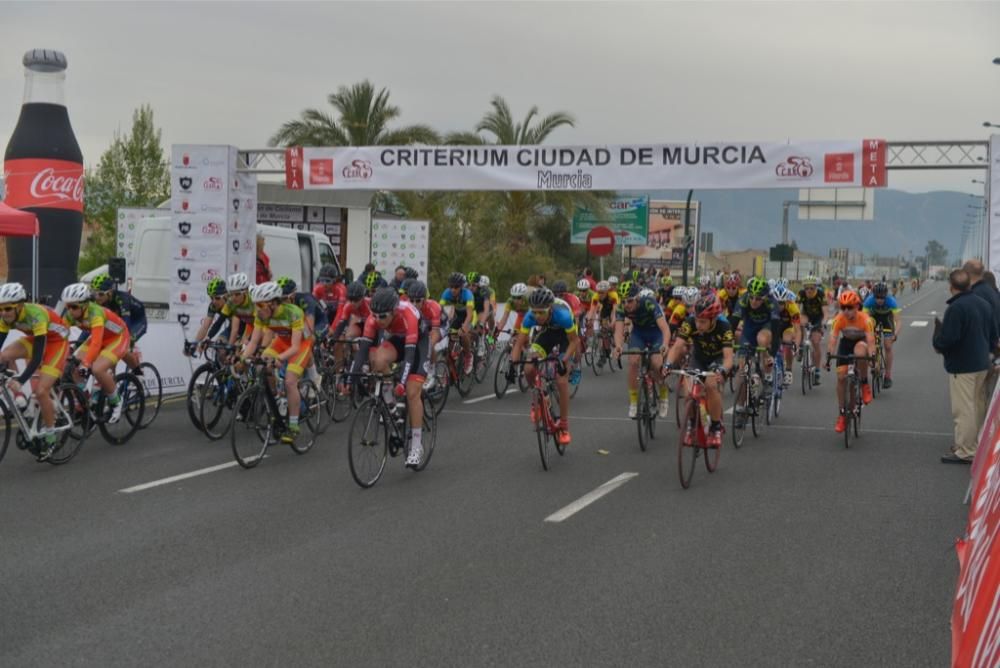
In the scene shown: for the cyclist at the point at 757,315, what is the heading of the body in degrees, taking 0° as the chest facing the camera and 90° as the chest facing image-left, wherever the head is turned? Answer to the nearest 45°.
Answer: approximately 0°

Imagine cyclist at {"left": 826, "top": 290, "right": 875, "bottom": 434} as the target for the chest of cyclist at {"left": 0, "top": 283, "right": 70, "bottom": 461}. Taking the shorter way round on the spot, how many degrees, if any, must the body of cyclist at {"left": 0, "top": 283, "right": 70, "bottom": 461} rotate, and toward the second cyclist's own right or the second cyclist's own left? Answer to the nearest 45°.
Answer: approximately 135° to the second cyclist's own left

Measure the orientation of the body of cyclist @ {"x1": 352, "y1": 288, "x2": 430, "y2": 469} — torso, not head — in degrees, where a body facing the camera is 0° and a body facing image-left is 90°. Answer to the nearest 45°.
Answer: approximately 45°

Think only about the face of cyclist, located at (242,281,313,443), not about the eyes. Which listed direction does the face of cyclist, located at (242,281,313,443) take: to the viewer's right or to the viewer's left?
to the viewer's left

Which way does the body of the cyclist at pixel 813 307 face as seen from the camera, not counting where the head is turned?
toward the camera

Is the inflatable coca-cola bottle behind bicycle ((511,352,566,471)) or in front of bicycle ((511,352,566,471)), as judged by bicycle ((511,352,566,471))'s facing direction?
behind

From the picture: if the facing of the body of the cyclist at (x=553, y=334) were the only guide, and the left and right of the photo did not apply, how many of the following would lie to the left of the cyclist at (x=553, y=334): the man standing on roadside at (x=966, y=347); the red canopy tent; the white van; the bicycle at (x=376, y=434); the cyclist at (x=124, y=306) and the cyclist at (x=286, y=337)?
1

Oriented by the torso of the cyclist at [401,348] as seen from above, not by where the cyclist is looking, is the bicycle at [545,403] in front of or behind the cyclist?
behind

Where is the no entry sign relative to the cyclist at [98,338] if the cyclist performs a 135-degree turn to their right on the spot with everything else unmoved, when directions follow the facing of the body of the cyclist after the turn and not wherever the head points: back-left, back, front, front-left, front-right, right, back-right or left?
front-right

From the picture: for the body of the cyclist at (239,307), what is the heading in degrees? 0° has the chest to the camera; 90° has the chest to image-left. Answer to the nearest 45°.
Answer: approximately 45°

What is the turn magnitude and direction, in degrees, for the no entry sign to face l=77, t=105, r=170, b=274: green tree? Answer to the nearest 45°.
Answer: approximately 90° to its right

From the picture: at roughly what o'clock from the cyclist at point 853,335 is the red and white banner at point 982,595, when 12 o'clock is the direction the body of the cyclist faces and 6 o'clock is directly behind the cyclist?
The red and white banner is roughly at 12 o'clock from the cyclist.

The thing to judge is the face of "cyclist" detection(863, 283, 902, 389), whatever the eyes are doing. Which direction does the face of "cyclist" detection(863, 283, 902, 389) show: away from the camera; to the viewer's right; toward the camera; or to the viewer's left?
toward the camera

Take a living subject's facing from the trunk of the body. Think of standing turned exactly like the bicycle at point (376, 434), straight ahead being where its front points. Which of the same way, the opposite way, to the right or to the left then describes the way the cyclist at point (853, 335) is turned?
the same way

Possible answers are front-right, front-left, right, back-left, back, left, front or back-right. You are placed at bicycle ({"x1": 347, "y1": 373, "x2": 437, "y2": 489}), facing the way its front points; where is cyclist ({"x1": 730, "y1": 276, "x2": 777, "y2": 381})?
back

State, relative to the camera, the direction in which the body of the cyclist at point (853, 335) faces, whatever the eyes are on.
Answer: toward the camera

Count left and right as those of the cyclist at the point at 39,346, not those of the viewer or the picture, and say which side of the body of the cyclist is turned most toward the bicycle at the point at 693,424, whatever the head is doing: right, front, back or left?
left

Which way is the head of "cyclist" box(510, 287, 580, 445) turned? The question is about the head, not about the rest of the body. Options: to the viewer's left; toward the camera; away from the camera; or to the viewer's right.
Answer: toward the camera

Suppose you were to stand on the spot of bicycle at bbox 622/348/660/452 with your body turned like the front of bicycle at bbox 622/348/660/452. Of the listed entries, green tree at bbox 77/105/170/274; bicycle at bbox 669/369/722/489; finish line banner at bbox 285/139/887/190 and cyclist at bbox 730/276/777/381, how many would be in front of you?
1

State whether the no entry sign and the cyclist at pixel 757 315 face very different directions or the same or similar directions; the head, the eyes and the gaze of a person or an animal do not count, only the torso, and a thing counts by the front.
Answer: same or similar directions

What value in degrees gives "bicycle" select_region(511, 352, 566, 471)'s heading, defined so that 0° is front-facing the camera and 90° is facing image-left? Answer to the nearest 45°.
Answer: approximately 0°

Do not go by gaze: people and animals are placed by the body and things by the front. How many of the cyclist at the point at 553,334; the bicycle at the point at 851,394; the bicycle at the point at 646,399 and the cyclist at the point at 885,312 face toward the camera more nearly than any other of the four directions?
4

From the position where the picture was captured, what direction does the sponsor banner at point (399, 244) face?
facing the viewer
